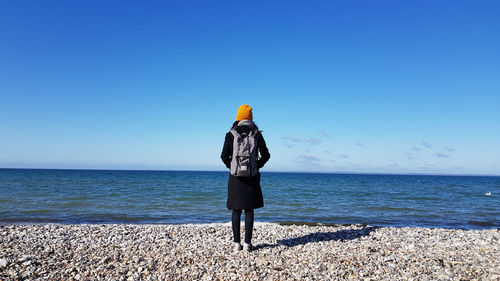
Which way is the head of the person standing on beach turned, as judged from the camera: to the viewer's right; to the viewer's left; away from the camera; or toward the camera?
away from the camera

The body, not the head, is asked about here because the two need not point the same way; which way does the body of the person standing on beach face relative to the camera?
away from the camera
